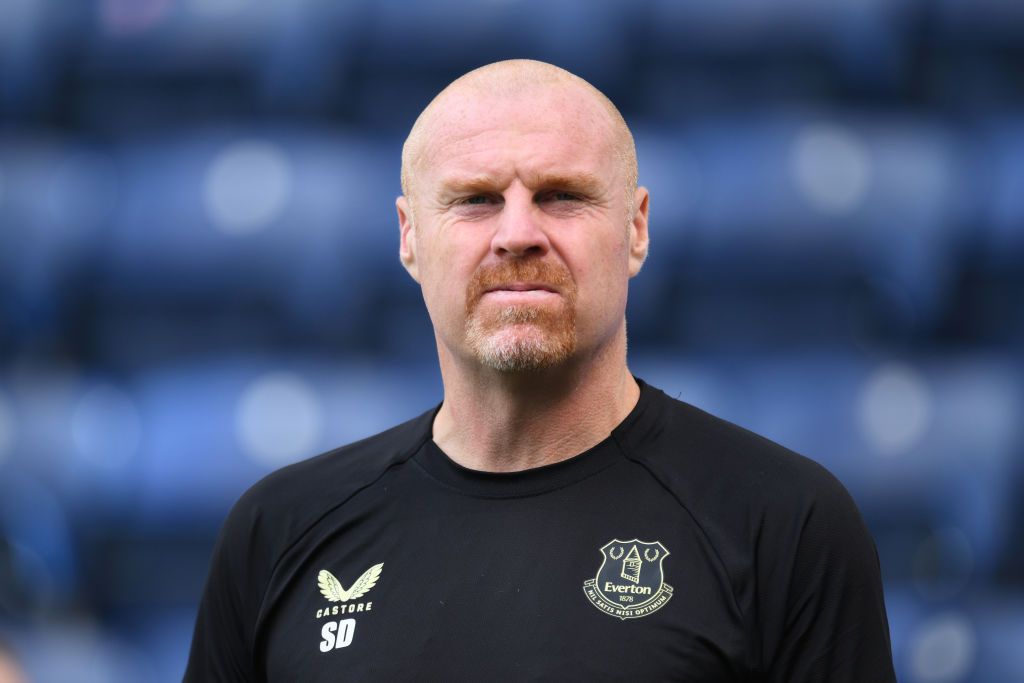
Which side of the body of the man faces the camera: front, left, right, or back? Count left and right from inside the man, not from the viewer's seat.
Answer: front

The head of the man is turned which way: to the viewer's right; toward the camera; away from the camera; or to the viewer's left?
toward the camera
